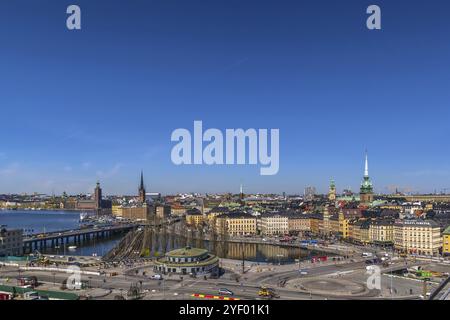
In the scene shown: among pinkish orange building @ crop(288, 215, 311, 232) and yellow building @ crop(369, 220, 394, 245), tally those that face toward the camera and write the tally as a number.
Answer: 2

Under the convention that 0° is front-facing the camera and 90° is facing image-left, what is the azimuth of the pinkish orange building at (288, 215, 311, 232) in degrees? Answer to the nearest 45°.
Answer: approximately 0°

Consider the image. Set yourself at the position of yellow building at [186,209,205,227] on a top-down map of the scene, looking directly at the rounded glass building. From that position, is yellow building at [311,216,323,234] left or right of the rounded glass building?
left

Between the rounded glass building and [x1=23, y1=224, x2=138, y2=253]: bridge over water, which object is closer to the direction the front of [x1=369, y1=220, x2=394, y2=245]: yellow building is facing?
the rounded glass building

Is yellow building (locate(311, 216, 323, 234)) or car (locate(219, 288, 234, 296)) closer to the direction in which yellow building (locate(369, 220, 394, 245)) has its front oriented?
the car

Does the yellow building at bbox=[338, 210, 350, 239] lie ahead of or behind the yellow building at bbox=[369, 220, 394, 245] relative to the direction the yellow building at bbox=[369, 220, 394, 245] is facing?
behind

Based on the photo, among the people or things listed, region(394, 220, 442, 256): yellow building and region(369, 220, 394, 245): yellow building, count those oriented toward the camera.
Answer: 2

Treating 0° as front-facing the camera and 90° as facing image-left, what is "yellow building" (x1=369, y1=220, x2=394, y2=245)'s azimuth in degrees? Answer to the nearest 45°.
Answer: approximately 0°
